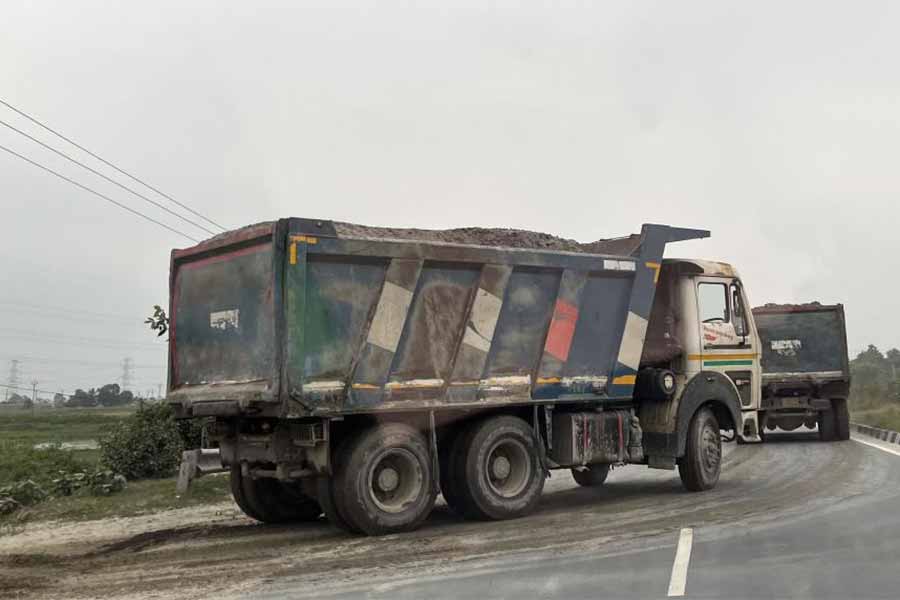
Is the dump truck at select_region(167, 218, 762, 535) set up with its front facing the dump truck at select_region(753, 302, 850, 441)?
yes

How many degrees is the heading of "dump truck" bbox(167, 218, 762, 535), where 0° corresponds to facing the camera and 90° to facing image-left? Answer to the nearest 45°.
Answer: approximately 225°

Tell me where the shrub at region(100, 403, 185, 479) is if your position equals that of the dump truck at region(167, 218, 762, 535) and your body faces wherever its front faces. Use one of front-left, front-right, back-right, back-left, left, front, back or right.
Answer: left

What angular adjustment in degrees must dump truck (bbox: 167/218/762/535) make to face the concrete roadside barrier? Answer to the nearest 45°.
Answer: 0° — it already faces it

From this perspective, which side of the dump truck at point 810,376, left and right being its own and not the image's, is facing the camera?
back

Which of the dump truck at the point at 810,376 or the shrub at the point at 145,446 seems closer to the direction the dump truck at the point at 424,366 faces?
the dump truck

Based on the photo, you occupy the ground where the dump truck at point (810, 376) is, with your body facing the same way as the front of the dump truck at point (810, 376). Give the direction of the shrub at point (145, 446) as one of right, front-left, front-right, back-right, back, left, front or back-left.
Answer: back-left

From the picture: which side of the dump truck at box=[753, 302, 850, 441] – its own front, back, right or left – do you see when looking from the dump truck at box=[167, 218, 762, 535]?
back

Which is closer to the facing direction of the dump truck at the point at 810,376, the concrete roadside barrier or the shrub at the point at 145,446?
the concrete roadside barrier
